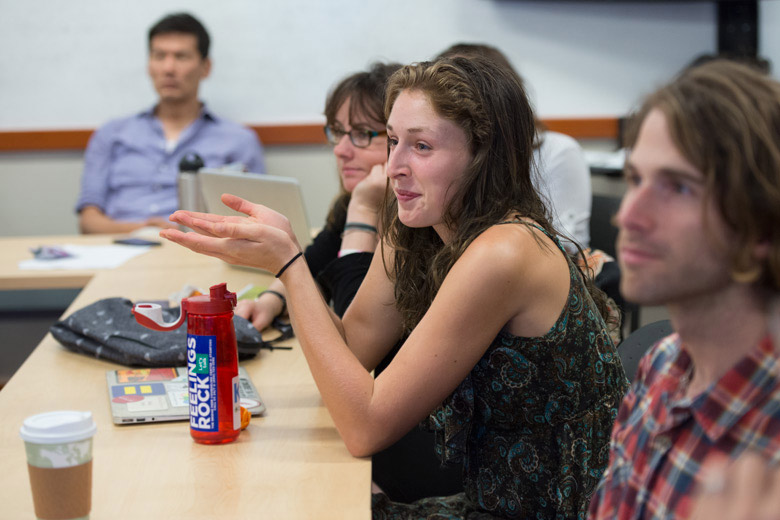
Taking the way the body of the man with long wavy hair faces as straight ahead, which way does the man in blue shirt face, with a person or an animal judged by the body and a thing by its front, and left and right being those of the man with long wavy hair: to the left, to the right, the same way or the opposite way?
to the left

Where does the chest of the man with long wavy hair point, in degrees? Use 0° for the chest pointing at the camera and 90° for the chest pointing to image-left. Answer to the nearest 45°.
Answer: approximately 45°

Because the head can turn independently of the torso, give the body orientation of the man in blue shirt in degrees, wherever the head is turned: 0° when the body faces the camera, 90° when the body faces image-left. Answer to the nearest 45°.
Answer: approximately 0°

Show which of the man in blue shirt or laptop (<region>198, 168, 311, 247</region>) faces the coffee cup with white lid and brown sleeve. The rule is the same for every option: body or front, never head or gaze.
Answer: the man in blue shirt

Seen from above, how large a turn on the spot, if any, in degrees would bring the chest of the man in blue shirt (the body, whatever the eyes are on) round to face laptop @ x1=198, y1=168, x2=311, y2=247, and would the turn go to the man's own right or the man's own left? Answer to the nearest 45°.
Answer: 0° — they already face it

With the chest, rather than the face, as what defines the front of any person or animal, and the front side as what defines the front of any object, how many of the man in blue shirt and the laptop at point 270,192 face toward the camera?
1

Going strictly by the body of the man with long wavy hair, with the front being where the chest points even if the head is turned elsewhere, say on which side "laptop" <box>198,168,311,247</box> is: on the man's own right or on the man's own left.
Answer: on the man's own right

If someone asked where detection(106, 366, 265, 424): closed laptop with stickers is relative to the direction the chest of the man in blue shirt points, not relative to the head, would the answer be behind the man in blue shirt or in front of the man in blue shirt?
in front

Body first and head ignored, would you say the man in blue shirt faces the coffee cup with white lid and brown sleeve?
yes

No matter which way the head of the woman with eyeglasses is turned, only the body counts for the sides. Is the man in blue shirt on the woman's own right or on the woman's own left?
on the woman's own right

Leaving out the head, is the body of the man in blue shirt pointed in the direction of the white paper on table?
yes

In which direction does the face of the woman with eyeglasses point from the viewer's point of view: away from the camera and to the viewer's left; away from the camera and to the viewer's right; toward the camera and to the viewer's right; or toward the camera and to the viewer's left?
toward the camera and to the viewer's left
